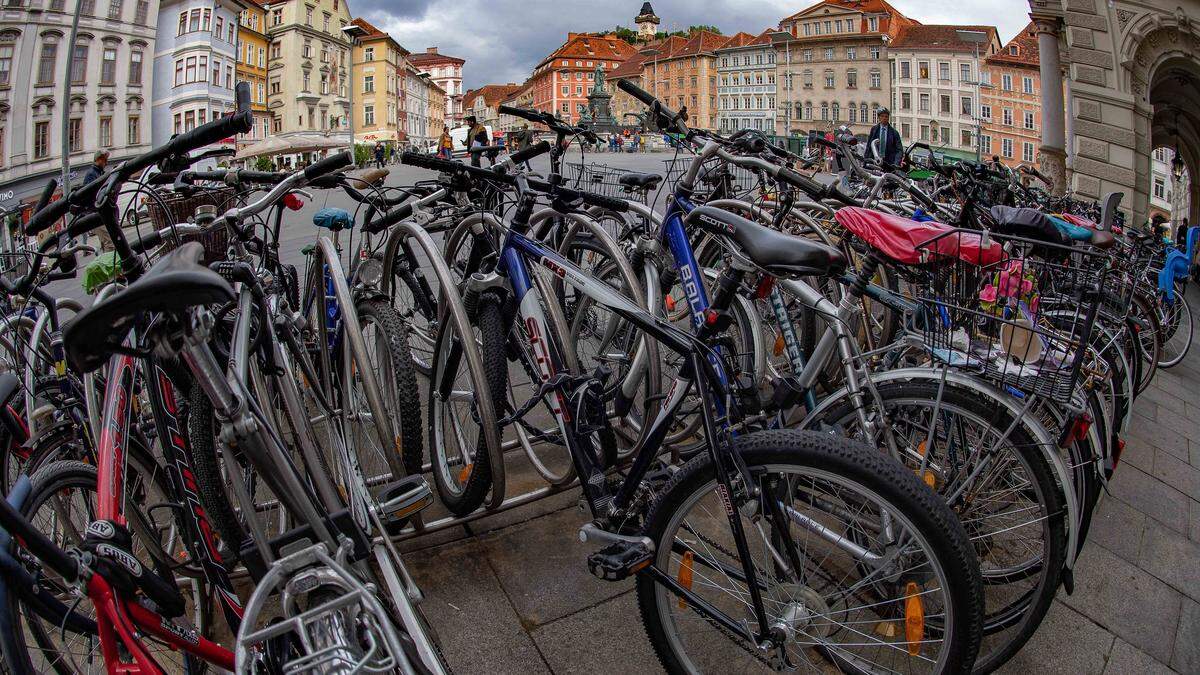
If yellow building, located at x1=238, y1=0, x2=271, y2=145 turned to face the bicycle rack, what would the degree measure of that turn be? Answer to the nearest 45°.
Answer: approximately 45° to its right
